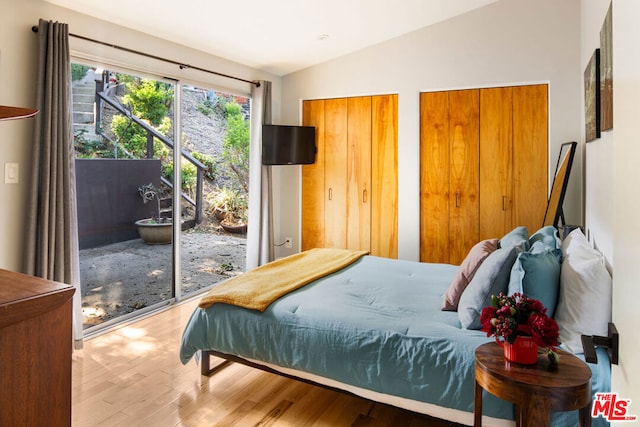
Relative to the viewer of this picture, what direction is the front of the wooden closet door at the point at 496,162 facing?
facing the viewer

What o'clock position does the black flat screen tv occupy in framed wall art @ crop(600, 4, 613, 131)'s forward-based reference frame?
The black flat screen tv is roughly at 1 o'clock from the framed wall art.

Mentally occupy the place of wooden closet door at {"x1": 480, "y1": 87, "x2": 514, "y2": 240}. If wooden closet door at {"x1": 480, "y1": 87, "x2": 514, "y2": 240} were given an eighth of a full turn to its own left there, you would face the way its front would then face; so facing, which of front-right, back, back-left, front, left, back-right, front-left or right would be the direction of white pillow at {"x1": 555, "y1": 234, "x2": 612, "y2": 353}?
front-right

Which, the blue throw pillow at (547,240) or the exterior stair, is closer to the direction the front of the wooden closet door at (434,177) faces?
the blue throw pillow

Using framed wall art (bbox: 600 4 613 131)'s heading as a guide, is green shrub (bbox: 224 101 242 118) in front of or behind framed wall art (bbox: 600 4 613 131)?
in front

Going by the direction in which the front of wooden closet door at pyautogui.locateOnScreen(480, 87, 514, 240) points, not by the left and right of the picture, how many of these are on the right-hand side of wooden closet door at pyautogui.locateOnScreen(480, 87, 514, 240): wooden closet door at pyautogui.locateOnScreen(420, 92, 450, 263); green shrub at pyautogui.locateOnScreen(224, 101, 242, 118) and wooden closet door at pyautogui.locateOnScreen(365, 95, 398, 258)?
3

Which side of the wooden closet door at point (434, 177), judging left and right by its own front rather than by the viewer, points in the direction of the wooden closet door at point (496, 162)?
left

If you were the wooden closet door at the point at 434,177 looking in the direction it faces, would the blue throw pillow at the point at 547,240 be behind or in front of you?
in front

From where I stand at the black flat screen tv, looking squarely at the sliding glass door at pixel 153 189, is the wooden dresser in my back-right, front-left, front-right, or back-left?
front-left

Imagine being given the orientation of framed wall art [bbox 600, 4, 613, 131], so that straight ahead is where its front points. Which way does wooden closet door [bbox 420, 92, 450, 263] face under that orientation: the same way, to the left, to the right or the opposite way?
to the left

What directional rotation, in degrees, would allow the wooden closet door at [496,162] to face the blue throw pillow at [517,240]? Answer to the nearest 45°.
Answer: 0° — it already faces it

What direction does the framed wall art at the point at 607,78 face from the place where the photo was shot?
facing to the left of the viewer

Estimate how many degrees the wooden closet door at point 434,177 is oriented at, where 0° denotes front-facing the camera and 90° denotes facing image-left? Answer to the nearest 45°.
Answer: approximately 0°

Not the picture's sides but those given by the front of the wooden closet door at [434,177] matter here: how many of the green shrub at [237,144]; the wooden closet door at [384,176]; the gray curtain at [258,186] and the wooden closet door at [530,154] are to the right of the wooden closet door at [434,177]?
3

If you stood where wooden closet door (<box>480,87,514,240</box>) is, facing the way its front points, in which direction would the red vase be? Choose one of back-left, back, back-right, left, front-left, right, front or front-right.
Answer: front

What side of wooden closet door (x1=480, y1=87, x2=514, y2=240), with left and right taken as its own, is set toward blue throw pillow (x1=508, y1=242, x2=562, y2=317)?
front

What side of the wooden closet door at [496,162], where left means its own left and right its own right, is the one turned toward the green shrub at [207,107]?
right

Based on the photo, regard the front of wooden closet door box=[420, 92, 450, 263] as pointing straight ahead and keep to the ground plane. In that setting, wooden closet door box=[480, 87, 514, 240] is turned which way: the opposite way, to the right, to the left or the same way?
the same way
